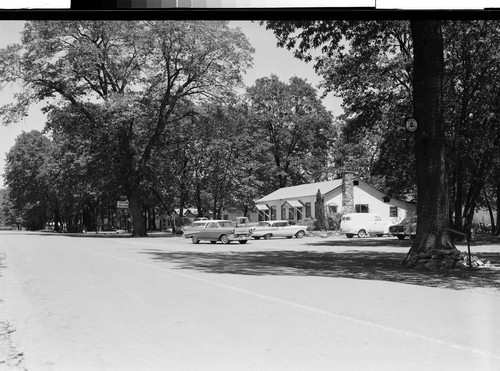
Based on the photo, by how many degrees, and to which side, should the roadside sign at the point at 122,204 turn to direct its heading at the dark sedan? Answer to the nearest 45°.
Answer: approximately 135° to its left

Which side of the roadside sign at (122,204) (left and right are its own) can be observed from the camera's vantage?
front

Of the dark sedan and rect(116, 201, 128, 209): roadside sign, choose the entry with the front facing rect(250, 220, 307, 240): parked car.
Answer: the dark sedan

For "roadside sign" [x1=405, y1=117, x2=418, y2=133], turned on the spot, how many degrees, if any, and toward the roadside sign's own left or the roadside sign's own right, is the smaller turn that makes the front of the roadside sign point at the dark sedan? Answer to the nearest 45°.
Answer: approximately 180°

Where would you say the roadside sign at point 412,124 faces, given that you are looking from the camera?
facing the viewer

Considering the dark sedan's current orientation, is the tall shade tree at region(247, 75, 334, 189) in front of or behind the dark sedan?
in front

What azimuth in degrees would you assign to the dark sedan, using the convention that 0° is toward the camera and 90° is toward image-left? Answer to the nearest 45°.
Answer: approximately 45°

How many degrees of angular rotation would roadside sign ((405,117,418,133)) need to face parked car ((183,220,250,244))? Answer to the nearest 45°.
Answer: approximately 90° to its right

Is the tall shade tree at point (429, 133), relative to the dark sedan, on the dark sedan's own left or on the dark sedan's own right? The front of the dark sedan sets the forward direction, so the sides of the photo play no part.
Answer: on the dark sedan's own left
